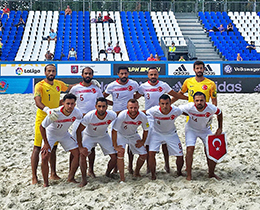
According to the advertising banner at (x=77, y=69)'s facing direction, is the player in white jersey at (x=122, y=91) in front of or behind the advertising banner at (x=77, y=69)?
in front

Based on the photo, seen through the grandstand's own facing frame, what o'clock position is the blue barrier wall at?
The blue barrier wall is roughly at 12 o'clock from the grandstand.

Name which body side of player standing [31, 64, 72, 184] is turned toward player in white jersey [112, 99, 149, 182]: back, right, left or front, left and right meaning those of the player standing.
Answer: left

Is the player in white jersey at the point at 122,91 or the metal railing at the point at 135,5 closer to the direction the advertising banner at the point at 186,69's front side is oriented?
the player in white jersey

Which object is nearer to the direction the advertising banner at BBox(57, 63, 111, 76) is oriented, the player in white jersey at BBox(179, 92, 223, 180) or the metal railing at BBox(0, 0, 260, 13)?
the player in white jersey

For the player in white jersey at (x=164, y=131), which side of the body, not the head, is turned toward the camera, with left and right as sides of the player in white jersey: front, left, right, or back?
front

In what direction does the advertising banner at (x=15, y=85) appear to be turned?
toward the camera

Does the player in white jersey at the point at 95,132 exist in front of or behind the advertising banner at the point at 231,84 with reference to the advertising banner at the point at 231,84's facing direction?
in front

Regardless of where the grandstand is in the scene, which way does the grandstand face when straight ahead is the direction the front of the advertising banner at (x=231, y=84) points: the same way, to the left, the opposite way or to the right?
the same way

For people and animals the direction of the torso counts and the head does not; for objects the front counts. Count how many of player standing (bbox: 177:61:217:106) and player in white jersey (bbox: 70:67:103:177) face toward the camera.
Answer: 2

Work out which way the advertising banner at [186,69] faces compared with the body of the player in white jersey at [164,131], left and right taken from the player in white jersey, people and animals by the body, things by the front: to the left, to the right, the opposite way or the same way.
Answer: the same way

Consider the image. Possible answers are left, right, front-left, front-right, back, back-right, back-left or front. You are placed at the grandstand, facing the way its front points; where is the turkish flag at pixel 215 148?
front

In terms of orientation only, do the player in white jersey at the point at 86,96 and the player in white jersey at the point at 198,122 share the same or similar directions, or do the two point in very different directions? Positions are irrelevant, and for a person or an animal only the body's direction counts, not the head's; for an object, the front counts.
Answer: same or similar directions

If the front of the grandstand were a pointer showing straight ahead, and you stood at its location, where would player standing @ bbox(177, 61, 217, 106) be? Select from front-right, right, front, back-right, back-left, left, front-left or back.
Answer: front

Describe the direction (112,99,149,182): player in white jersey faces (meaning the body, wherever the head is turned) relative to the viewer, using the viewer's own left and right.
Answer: facing the viewer
